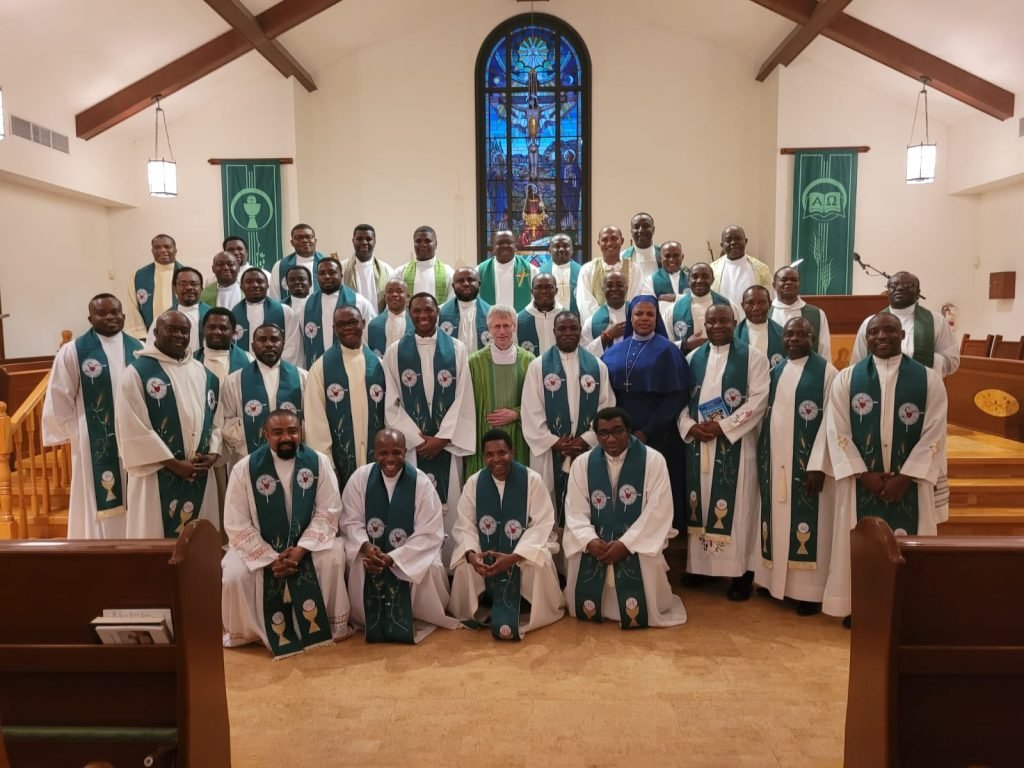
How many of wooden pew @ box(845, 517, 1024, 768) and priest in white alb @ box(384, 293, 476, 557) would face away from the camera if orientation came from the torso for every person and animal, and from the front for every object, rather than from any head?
1

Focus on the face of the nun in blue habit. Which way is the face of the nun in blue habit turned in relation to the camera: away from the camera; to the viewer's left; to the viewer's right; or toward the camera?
toward the camera

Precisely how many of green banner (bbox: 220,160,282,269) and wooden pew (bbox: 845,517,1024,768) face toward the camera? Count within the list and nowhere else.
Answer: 1

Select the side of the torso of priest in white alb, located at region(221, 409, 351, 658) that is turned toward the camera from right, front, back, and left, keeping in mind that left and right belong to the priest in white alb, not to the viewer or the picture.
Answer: front

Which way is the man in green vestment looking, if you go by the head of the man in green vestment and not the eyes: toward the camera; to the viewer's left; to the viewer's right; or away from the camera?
toward the camera

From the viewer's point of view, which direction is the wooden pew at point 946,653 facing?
away from the camera

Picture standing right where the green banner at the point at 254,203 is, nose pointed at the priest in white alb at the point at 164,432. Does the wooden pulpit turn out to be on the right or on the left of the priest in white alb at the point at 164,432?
left

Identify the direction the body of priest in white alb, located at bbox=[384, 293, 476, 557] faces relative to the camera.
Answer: toward the camera

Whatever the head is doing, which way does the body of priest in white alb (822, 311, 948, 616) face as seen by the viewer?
toward the camera

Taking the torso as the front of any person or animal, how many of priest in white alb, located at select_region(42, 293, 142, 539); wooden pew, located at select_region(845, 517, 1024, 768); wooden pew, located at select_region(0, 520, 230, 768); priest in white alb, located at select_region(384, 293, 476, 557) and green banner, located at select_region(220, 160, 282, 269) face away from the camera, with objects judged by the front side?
2

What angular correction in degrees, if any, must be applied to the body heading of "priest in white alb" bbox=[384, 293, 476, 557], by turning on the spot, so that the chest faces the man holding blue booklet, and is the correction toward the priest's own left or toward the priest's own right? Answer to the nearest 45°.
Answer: approximately 90° to the priest's own left

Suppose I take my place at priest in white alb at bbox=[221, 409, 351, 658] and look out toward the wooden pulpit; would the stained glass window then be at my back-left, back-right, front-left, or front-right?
front-left

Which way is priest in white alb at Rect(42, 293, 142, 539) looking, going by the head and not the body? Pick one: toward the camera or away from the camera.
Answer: toward the camera

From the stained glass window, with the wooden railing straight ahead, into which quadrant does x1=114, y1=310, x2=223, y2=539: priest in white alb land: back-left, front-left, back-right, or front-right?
front-left

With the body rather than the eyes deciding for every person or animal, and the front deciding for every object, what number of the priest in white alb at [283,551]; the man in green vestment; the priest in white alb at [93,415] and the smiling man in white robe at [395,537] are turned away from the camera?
0

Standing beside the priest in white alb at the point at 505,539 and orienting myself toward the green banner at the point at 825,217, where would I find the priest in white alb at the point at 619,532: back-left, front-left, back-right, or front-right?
front-right

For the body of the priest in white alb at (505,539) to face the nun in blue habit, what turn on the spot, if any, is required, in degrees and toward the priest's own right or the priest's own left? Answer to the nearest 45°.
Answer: approximately 135° to the priest's own left
